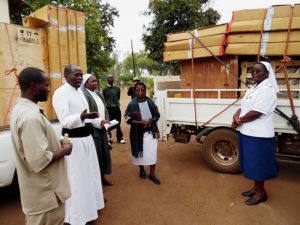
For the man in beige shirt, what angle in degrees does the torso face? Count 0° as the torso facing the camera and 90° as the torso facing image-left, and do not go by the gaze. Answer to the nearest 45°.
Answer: approximately 270°

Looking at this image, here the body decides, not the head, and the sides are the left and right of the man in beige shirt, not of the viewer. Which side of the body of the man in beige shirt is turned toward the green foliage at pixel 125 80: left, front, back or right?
left

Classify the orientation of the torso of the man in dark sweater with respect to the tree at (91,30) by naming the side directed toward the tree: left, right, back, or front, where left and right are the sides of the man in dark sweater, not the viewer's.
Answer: back

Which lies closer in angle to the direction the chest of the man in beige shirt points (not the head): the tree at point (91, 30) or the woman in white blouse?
the woman in white blouse

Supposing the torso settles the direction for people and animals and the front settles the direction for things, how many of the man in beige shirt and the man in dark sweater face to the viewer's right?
1

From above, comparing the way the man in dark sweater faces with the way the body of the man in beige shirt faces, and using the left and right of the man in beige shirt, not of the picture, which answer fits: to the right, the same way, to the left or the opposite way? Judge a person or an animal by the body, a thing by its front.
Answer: to the right

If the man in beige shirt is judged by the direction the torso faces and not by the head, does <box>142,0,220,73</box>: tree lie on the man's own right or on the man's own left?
on the man's own left

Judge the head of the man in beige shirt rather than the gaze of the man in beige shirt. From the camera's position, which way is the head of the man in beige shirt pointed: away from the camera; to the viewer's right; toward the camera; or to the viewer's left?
to the viewer's right

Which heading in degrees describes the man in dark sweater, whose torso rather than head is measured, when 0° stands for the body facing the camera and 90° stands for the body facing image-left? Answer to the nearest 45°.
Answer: approximately 0°

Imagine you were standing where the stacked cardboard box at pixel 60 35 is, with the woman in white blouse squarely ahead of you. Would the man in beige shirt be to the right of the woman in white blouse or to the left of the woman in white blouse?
right

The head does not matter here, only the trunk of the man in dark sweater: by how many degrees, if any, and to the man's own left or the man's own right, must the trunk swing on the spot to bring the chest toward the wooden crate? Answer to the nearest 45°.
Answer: approximately 45° to the man's own left

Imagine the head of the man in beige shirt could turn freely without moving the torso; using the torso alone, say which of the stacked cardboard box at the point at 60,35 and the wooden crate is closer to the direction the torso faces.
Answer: the wooden crate
